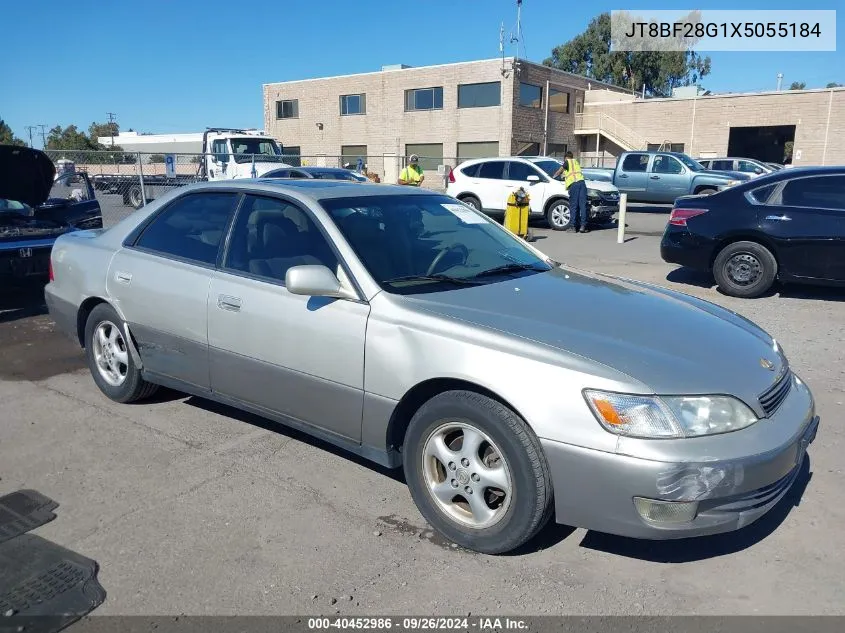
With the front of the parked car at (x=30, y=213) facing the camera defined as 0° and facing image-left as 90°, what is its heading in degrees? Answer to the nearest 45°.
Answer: approximately 0°

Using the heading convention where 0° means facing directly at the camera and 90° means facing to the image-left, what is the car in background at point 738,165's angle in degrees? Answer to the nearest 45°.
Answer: approximately 270°

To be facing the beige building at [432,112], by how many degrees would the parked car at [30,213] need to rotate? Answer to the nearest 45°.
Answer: approximately 135° to its left

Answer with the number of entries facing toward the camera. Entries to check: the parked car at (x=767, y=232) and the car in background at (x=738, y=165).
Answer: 0

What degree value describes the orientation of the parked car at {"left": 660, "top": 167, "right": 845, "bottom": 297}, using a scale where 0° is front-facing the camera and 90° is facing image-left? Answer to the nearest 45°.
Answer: approximately 270°

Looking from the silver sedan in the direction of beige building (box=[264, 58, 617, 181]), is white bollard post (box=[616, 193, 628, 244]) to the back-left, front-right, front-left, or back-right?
front-right

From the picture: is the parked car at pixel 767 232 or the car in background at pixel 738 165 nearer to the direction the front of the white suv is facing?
the parked car

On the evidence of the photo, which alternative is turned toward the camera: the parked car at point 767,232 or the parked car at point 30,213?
the parked car at point 30,213

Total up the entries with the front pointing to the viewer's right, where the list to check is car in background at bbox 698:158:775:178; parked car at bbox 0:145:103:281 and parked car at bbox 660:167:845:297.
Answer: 2

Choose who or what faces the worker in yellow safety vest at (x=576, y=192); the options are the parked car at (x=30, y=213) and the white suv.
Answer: the white suv

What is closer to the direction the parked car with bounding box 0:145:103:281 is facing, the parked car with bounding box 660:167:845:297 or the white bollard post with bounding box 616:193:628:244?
the parked car

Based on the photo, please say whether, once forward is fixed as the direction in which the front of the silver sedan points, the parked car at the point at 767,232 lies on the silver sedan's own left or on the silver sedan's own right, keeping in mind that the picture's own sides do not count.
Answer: on the silver sedan's own left

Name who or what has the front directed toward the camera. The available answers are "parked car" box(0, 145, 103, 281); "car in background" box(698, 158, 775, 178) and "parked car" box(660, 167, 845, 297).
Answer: "parked car" box(0, 145, 103, 281)

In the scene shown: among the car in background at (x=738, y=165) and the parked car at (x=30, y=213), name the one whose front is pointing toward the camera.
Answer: the parked car
